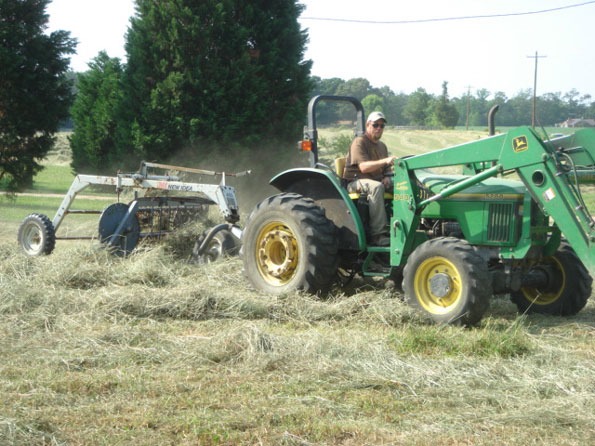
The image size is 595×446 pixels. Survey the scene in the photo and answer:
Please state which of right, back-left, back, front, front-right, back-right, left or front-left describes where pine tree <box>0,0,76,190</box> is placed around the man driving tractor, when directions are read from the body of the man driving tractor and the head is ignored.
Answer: back

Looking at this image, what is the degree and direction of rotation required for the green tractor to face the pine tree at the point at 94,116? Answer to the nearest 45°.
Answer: approximately 180°

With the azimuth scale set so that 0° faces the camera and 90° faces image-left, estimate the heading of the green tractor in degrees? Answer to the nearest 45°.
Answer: approximately 315°

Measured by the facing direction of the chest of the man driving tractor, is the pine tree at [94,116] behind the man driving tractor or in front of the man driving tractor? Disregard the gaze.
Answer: behind

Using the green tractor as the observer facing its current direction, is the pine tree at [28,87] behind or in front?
behind

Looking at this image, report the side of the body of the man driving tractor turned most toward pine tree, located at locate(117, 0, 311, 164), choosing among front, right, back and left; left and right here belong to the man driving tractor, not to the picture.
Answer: back

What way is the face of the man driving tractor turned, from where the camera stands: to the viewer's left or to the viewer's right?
to the viewer's right
